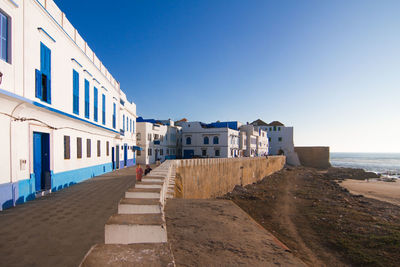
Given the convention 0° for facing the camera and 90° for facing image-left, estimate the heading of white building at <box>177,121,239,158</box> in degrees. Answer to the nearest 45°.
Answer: approximately 0°

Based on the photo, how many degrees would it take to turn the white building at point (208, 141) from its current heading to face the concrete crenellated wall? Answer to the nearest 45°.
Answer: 0° — it already faces it

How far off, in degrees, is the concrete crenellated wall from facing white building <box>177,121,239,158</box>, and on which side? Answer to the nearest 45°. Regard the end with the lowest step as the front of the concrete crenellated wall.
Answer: approximately 180°
